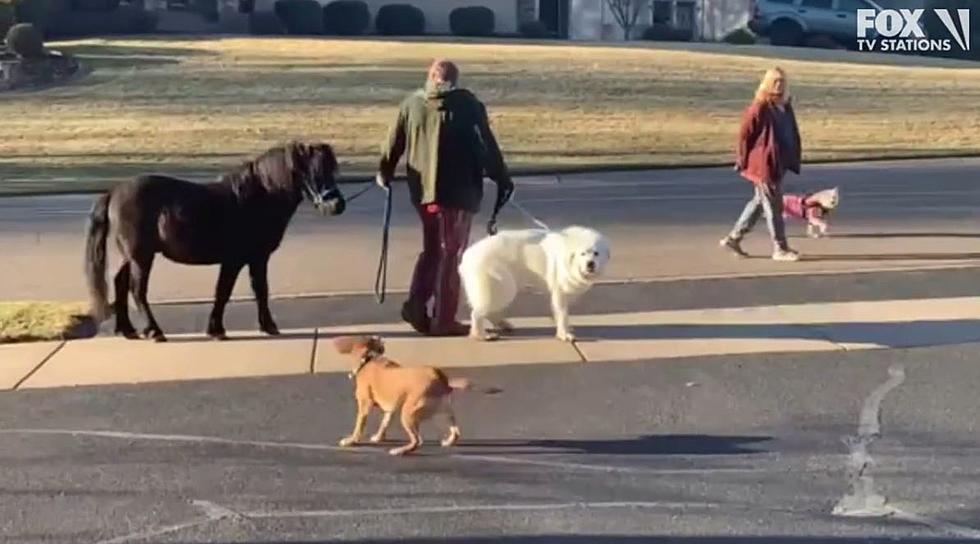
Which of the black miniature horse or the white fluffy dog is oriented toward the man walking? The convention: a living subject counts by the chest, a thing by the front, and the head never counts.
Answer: the black miniature horse

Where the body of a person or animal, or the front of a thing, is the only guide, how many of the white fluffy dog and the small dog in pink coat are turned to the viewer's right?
2

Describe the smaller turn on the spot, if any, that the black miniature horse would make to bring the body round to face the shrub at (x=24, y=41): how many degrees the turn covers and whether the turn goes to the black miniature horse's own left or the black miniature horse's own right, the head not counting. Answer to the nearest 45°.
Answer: approximately 90° to the black miniature horse's own left

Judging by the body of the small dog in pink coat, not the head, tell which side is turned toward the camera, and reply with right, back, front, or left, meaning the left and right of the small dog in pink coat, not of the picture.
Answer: right

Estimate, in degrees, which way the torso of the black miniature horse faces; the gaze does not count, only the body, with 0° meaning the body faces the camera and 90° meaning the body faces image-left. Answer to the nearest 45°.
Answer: approximately 270°

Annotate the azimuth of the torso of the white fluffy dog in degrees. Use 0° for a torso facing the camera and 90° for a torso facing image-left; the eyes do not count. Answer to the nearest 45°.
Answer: approximately 270°

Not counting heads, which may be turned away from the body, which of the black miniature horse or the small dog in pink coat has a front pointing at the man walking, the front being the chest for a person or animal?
the black miniature horse

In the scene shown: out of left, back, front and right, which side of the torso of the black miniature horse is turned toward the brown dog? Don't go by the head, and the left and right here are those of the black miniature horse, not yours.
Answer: right

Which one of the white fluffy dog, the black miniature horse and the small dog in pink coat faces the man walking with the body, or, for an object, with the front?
the black miniature horse
